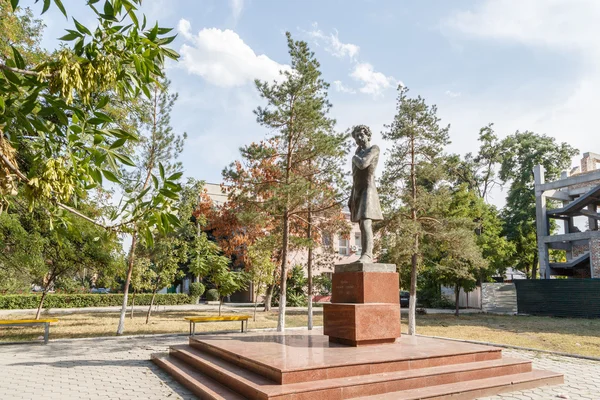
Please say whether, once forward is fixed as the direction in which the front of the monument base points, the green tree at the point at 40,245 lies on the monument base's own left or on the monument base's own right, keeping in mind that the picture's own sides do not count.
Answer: on the monument base's own right

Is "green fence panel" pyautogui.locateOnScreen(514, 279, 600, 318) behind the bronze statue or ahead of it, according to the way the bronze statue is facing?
behind

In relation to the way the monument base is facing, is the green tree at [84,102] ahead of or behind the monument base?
ahead

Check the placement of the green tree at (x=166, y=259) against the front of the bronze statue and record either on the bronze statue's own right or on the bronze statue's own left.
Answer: on the bronze statue's own right

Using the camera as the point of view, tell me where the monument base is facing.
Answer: facing the viewer and to the left of the viewer

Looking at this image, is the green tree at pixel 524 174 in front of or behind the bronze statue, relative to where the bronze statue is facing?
behind

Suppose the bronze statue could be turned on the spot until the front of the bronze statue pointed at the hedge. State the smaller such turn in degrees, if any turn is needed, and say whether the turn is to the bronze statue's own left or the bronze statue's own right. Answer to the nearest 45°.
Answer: approximately 90° to the bronze statue's own right
